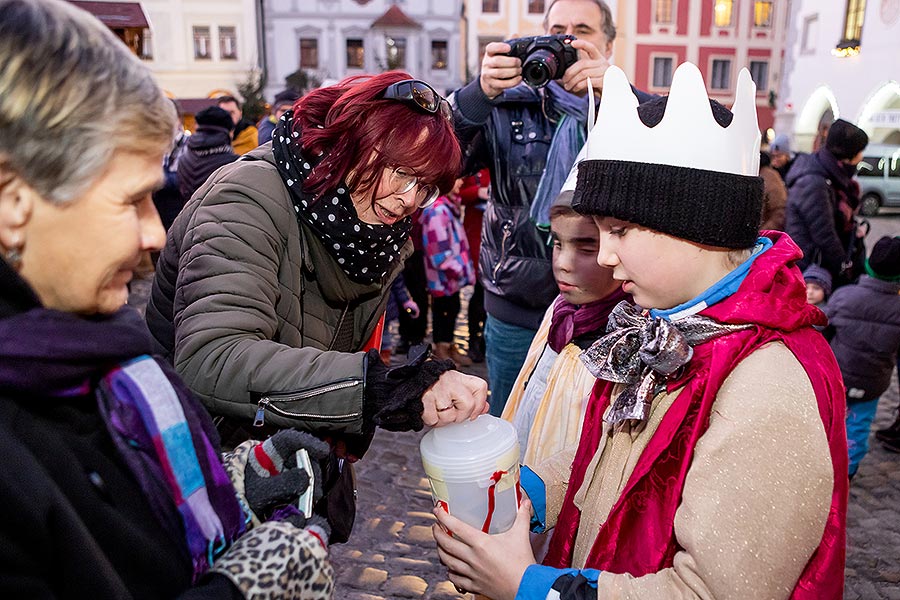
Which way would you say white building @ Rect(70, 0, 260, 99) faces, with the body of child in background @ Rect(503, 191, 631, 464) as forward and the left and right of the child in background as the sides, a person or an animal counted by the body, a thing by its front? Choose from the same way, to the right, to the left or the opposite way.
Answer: to the left

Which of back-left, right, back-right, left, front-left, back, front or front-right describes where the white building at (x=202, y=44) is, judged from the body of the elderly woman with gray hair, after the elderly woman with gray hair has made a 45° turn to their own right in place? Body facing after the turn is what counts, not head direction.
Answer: back-left

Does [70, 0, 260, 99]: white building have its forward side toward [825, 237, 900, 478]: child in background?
yes

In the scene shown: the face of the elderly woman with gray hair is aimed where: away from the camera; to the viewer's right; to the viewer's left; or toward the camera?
to the viewer's right

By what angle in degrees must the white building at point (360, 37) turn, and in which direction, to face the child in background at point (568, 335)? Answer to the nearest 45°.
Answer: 0° — it already faces them

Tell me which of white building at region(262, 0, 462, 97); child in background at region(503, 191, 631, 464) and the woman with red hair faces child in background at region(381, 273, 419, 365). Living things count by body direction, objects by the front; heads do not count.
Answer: the white building

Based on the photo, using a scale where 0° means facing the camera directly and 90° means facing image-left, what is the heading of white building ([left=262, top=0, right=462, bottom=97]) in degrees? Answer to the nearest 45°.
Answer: approximately 0°

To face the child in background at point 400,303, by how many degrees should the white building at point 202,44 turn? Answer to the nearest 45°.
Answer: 0° — it already faces them

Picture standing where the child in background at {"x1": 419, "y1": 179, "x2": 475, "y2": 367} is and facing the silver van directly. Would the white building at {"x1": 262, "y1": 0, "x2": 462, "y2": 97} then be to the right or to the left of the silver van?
left

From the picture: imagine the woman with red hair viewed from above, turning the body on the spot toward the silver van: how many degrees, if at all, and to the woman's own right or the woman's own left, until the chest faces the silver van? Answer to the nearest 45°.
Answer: approximately 90° to the woman's own left

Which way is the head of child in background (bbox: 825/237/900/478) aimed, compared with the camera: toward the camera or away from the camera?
away from the camera

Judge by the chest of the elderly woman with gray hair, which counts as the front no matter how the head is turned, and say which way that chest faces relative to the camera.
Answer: to the viewer's right
